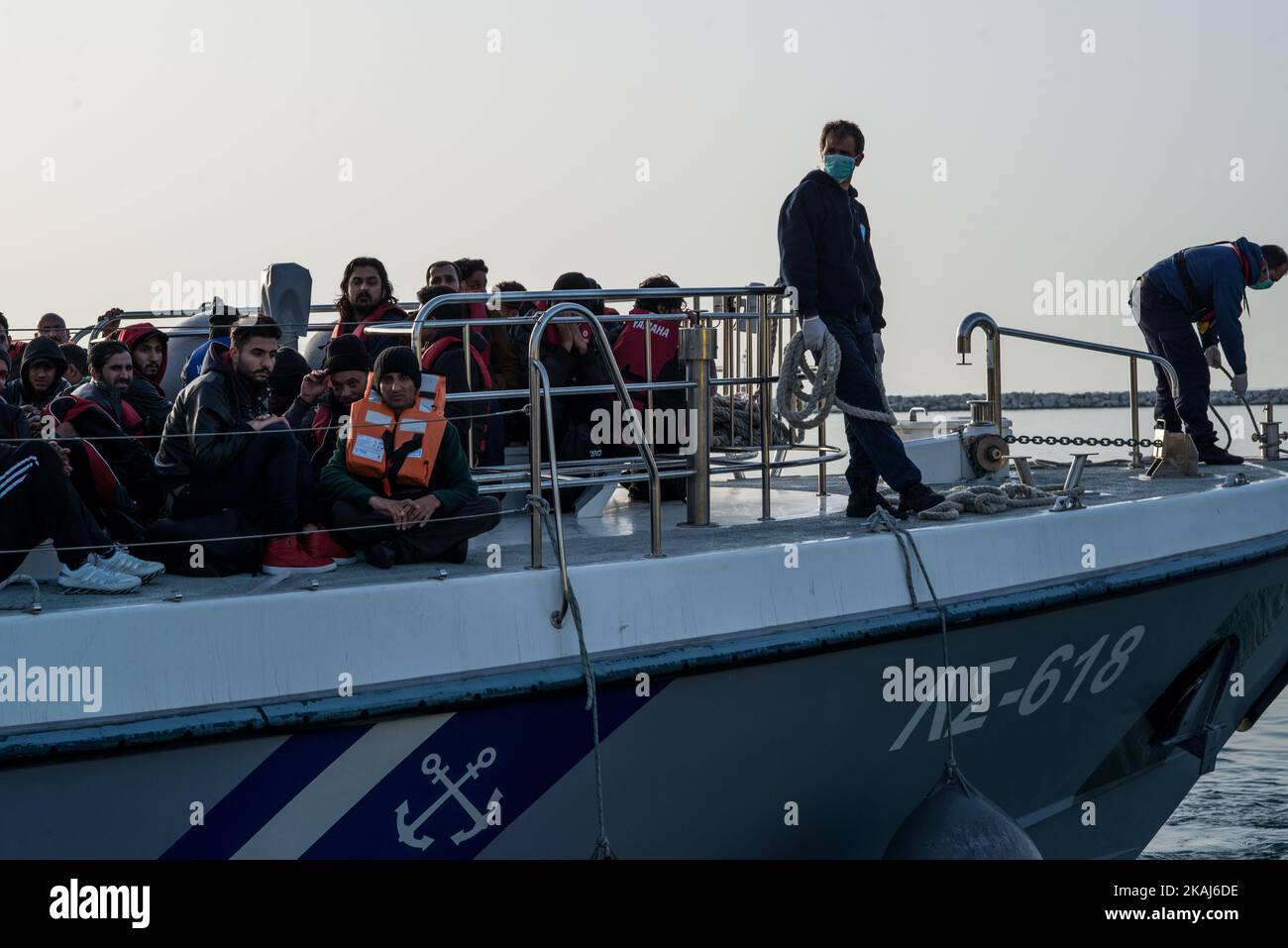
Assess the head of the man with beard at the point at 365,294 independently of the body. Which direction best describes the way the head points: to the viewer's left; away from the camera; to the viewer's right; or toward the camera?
toward the camera

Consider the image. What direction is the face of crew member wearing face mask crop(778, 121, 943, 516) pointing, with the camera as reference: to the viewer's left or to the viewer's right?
to the viewer's left

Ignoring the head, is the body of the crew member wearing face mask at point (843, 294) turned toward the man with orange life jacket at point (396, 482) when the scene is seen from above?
no

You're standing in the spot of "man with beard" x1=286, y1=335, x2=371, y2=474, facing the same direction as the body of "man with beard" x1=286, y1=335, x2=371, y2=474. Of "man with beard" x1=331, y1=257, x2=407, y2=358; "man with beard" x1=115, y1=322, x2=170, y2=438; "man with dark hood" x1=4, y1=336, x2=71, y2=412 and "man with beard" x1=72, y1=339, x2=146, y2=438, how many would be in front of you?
0

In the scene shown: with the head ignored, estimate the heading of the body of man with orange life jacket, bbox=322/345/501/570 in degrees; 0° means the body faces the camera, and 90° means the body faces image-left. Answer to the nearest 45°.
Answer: approximately 0°

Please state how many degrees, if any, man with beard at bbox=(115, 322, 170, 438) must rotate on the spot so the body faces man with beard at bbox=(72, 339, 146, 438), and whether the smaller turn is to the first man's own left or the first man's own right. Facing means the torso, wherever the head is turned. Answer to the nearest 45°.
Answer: approximately 45° to the first man's own right

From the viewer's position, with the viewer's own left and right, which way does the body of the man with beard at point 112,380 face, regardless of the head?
facing the viewer and to the right of the viewer

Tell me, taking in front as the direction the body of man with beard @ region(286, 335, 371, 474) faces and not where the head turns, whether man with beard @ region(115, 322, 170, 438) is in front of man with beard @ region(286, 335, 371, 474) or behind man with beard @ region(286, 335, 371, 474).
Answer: behind

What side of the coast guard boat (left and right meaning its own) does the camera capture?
right

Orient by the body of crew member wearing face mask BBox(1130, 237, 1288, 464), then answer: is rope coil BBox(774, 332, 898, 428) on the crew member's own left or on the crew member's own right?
on the crew member's own right

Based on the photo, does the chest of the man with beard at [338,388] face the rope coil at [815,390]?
no

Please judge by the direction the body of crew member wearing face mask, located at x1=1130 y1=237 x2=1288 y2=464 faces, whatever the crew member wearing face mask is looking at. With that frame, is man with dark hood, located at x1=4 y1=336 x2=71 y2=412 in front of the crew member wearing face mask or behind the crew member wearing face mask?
behind

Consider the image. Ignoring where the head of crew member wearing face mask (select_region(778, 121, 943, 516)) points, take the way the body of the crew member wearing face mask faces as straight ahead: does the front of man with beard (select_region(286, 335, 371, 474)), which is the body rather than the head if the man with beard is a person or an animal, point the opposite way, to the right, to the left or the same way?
the same way

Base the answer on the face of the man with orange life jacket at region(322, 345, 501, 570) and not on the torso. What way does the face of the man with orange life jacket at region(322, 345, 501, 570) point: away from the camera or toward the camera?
toward the camera

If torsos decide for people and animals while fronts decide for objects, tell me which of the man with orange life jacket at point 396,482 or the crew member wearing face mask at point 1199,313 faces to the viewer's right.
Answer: the crew member wearing face mask

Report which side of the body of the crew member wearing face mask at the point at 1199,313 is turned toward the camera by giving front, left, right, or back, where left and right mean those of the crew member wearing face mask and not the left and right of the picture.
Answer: right

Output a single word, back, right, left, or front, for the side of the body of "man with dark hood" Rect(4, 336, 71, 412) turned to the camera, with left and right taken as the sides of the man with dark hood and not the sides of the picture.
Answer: front
